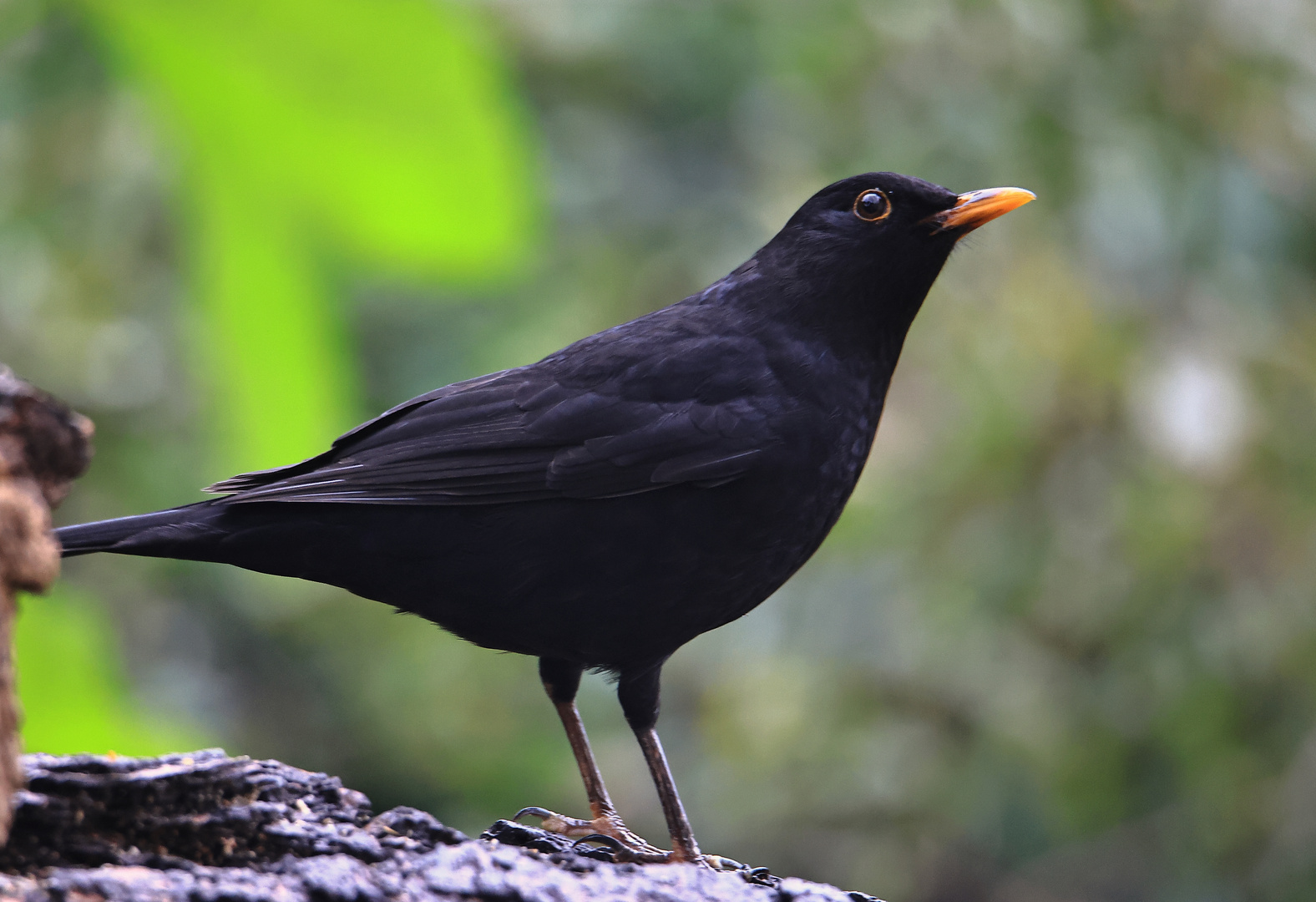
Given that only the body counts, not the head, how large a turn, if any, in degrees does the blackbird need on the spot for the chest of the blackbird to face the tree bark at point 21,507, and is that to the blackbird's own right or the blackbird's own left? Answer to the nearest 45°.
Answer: approximately 135° to the blackbird's own right

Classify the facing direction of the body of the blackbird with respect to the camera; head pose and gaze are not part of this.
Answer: to the viewer's right
